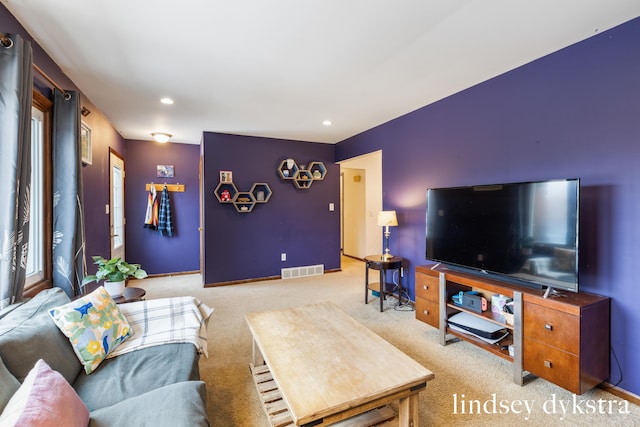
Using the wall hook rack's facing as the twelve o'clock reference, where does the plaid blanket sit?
The plaid blanket is roughly at 12 o'clock from the wall hook rack.

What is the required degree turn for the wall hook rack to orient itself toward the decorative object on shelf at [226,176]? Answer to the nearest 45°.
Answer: approximately 45° to its left

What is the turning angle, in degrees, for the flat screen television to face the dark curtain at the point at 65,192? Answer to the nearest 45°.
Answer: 0° — it already faces it

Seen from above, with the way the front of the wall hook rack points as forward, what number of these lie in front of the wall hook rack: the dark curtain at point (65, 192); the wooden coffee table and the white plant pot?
3

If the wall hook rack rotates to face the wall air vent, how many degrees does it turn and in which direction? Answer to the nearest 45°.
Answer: approximately 45° to its left

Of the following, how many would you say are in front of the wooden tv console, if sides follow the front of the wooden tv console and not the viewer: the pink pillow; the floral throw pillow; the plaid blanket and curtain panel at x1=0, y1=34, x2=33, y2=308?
4

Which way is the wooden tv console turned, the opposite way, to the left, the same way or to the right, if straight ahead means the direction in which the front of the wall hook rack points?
to the right

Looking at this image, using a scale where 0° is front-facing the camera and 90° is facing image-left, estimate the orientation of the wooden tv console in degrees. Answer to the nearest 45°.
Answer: approximately 45°

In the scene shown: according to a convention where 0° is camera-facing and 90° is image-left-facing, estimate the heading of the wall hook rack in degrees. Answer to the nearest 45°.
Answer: approximately 0°

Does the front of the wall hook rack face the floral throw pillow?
yes

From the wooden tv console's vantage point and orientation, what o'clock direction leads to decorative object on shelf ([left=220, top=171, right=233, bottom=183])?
The decorative object on shelf is roughly at 2 o'clock from the wooden tv console.

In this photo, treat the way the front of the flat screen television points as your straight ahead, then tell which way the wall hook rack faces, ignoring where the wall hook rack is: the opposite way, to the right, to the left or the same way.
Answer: to the left
